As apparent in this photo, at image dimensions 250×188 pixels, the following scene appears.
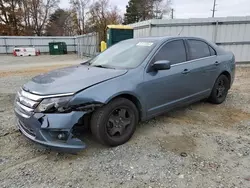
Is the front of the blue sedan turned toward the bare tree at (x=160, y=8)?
no

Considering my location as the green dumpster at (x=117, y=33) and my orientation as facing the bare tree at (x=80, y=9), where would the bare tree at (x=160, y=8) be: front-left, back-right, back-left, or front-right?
front-right

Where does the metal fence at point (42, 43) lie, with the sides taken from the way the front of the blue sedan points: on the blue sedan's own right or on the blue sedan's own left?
on the blue sedan's own right

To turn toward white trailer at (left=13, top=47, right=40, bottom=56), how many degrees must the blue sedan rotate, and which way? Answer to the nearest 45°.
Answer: approximately 90° to its right

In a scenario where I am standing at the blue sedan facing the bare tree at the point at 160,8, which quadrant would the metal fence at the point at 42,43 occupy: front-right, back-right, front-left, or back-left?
front-left

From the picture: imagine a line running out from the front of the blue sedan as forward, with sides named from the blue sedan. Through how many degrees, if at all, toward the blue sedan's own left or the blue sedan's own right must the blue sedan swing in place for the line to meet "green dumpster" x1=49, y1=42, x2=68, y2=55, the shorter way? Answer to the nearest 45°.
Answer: approximately 135° to the blue sedan's own right

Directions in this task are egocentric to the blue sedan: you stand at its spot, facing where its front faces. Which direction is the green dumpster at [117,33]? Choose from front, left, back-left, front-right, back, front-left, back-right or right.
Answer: back-right

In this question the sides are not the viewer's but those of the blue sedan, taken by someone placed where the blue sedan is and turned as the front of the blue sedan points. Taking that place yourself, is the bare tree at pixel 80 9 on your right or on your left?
on your right

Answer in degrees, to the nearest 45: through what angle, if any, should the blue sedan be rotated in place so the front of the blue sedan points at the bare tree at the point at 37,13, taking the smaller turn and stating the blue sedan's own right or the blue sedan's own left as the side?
approximately 135° to the blue sedan's own right

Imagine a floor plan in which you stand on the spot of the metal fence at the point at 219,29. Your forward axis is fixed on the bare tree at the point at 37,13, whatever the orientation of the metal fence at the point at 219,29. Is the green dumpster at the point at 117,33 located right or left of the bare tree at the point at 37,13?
left

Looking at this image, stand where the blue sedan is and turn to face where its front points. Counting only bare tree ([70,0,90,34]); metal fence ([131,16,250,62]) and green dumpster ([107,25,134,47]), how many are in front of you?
0

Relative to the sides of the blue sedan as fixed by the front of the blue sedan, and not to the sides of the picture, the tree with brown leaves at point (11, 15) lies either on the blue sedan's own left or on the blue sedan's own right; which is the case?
on the blue sedan's own right
